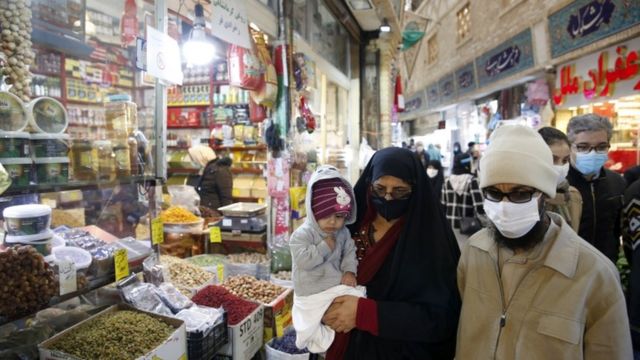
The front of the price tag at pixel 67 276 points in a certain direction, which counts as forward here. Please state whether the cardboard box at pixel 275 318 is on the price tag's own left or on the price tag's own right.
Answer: on the price tag's own left

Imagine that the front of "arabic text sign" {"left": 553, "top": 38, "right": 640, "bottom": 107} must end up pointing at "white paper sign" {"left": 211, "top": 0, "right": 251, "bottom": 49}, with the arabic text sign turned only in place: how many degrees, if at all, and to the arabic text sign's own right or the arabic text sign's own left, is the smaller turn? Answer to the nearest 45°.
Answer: approximately 45° to the arabic text sign's own left

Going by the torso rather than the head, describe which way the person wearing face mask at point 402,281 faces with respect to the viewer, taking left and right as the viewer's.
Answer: facing the viewer and to the left of the viewer

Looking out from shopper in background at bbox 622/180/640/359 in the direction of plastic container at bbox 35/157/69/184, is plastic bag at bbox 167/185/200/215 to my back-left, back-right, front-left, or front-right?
front-right

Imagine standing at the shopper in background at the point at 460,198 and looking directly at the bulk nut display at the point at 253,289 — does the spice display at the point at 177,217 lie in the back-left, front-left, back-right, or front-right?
front-right

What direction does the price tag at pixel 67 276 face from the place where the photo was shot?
facing the viewer and to the right of the viewer

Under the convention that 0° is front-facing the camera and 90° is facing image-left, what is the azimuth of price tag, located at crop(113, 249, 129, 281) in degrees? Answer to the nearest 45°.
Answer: approximately 315°

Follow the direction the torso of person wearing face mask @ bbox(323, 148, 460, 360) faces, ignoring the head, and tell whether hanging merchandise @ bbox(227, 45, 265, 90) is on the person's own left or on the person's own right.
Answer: on the person's own right

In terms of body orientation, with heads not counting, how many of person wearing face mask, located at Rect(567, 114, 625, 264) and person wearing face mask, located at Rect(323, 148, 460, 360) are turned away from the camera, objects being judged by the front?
0

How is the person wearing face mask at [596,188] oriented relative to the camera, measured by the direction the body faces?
toward the camera

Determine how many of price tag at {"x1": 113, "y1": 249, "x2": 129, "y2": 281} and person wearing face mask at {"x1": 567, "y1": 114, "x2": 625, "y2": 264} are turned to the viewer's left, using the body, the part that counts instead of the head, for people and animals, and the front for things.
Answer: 0

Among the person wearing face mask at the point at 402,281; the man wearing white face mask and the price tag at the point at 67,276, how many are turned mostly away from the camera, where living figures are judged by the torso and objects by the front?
0
